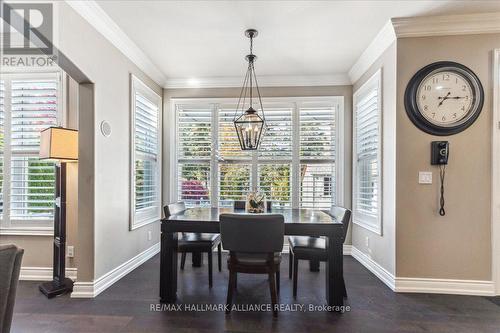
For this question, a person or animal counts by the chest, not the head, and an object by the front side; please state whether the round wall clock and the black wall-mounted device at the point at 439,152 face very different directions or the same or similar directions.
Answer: same or similar directions

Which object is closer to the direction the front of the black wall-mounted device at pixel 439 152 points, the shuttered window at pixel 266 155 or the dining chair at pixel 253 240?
the dining chair

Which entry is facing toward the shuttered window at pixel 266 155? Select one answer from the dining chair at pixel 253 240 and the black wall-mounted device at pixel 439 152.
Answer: the dining chair

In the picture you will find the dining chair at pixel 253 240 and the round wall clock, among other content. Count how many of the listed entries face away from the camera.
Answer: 1

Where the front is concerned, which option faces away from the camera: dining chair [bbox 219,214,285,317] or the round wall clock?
the dining chair

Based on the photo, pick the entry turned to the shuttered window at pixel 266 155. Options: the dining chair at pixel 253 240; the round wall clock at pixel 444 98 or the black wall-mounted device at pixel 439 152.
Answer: the dining chair

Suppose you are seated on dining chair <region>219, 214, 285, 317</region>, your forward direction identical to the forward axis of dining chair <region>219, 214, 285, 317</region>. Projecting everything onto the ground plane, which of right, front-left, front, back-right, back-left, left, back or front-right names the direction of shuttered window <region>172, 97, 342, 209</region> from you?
front

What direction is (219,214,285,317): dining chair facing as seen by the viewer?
away from the camera

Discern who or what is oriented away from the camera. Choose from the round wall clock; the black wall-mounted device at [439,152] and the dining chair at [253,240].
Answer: the dining chair
